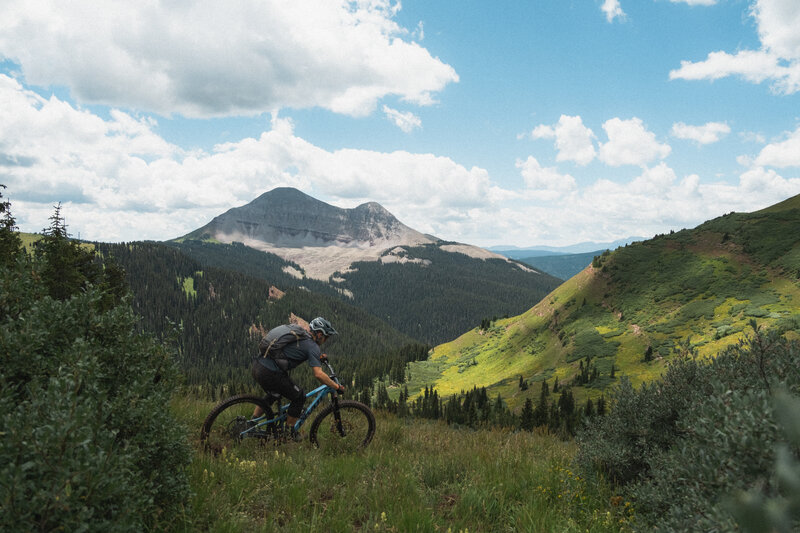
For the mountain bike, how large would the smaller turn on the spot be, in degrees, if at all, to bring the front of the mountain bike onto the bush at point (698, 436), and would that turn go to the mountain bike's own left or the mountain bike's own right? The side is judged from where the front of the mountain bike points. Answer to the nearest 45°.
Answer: approximately 45° to the mountain bike's own right

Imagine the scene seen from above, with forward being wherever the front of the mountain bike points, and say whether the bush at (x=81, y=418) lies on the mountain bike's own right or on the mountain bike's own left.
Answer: on the mountain bike's own right

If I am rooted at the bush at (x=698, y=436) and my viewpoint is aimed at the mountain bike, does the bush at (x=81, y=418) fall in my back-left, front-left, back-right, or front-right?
front-left

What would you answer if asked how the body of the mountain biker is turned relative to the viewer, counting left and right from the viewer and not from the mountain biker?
facing to the right of the viewer

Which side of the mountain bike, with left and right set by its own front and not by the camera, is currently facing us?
right
